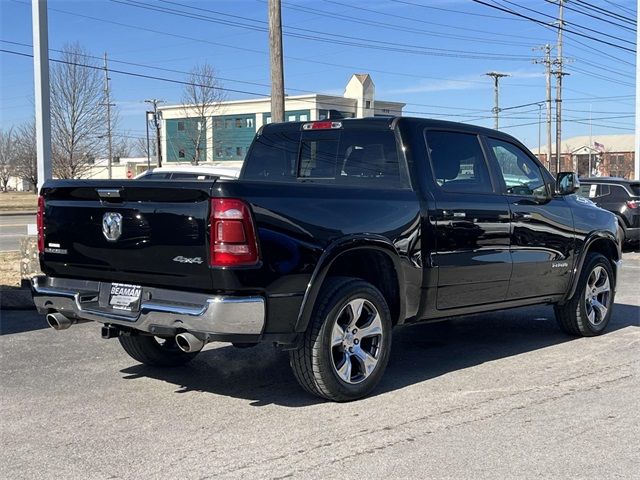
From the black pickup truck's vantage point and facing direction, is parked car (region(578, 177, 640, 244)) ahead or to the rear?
ahead

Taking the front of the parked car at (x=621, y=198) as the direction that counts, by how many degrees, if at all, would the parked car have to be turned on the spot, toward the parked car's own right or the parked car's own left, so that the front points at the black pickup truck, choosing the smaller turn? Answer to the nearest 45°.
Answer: approximately 135° to the parked car's own left

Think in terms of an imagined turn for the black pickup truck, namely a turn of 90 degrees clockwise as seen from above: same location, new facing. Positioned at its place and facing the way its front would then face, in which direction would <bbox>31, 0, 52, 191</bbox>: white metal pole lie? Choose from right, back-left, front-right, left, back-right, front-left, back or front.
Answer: back

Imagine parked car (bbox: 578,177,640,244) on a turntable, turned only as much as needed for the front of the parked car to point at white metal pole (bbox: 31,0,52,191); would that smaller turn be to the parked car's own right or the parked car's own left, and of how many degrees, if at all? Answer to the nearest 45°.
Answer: approximately 90° to the parked car's own left

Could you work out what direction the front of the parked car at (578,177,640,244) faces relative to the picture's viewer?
facing away from the viewer and to the left of the viewer

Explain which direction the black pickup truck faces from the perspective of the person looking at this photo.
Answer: facing away from the viewer and to the right of the viewer

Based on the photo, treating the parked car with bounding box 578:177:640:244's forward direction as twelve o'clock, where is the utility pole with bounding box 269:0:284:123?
The utility pole is roughly at 9 o'clock from the parked car.
